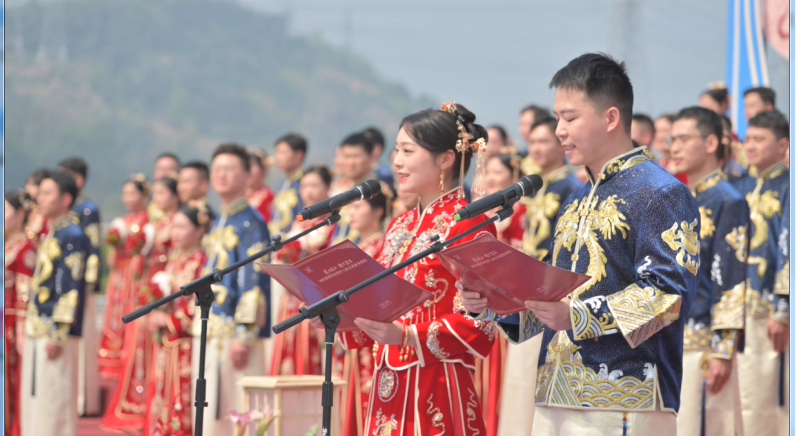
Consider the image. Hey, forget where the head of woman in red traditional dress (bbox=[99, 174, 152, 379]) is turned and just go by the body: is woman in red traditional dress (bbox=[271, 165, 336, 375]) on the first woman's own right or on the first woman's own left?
on the first woman's own left

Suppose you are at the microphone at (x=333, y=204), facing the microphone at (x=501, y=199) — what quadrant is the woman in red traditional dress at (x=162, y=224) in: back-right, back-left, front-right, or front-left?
back-left

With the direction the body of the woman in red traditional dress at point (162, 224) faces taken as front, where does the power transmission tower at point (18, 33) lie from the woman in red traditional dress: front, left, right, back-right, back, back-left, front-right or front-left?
back-right

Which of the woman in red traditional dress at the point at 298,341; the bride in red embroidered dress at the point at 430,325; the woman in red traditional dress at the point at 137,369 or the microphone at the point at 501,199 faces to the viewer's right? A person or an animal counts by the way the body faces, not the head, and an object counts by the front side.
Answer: the microphone

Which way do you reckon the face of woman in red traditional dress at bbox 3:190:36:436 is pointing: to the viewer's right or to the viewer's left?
to the viewer's right

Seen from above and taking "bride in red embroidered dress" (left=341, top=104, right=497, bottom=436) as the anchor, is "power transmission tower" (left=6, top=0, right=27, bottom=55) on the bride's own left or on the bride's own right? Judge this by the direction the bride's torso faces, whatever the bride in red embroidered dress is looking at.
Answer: on the bride's own right

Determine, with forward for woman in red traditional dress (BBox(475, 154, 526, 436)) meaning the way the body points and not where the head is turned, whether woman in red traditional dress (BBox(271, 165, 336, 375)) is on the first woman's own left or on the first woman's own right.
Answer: on the first woman's own right
